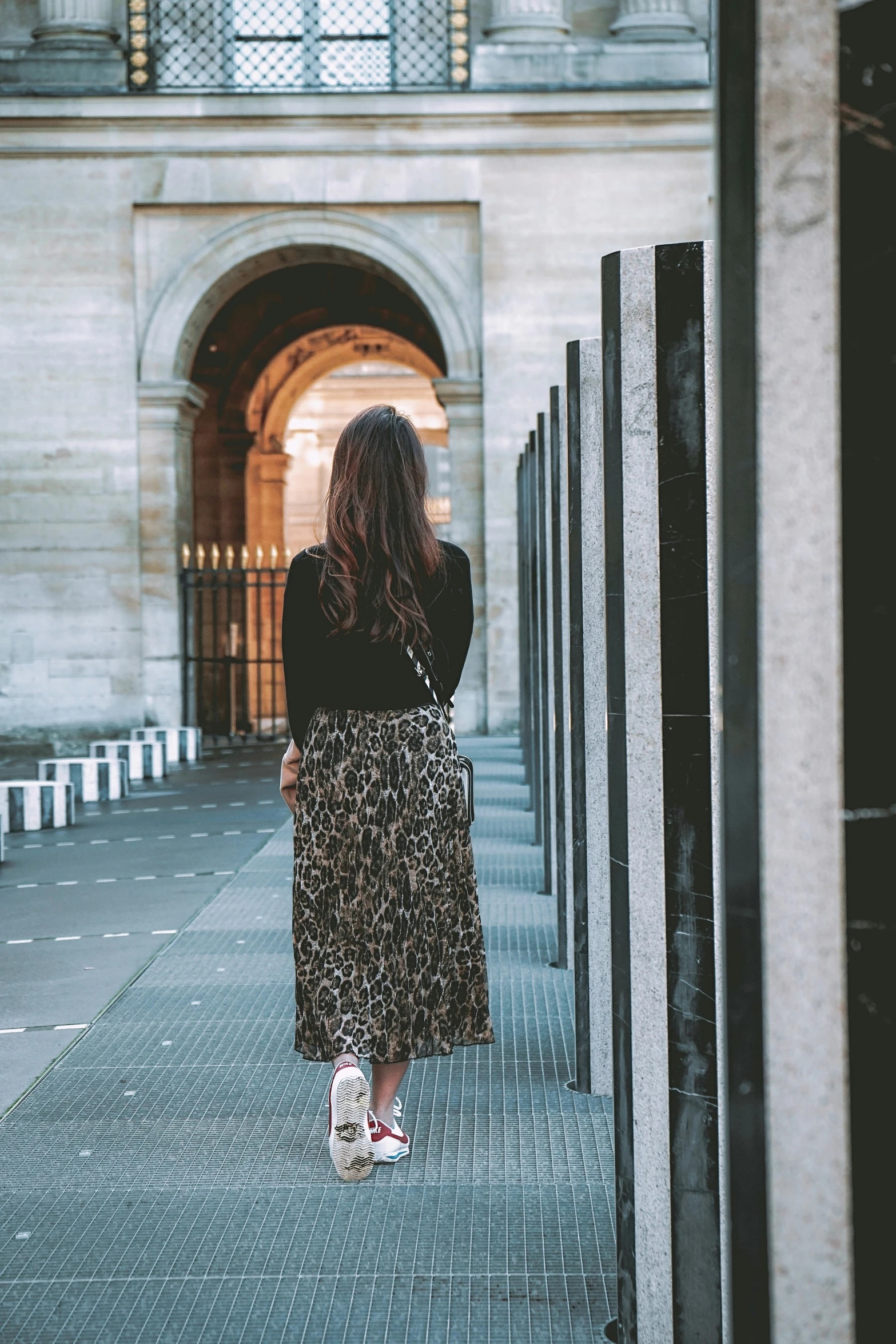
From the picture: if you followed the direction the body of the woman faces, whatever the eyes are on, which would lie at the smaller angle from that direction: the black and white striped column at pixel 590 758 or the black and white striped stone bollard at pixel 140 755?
the black and white striped stone bollard

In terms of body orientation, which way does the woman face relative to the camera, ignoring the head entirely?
away from the camera

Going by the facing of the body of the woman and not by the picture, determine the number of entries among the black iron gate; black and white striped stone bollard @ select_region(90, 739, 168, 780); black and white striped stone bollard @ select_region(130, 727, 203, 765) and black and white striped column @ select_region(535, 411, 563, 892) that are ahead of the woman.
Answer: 4

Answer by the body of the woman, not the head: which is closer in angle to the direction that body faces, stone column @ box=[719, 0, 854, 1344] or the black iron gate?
the black iron gate

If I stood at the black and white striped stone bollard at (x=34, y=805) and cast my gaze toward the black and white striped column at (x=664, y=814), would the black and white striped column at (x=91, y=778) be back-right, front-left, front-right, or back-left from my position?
back-left

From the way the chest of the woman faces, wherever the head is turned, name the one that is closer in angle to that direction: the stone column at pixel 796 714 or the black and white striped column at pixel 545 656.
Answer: the black and white striped column

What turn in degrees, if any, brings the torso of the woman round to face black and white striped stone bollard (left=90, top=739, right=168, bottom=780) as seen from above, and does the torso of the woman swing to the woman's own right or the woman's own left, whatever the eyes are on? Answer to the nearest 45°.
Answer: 0° — they already face it

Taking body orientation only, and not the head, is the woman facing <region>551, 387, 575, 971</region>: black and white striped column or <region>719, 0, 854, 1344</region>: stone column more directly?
the black and white striped column

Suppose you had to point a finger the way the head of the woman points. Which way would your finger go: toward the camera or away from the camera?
away from the camera

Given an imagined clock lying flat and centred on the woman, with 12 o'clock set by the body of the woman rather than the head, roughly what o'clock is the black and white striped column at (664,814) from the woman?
The black and white striped column is roughly at 5 o'clock from the woman.

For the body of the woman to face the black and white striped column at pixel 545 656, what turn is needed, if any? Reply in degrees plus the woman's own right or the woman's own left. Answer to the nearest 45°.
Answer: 0° — they already face it
